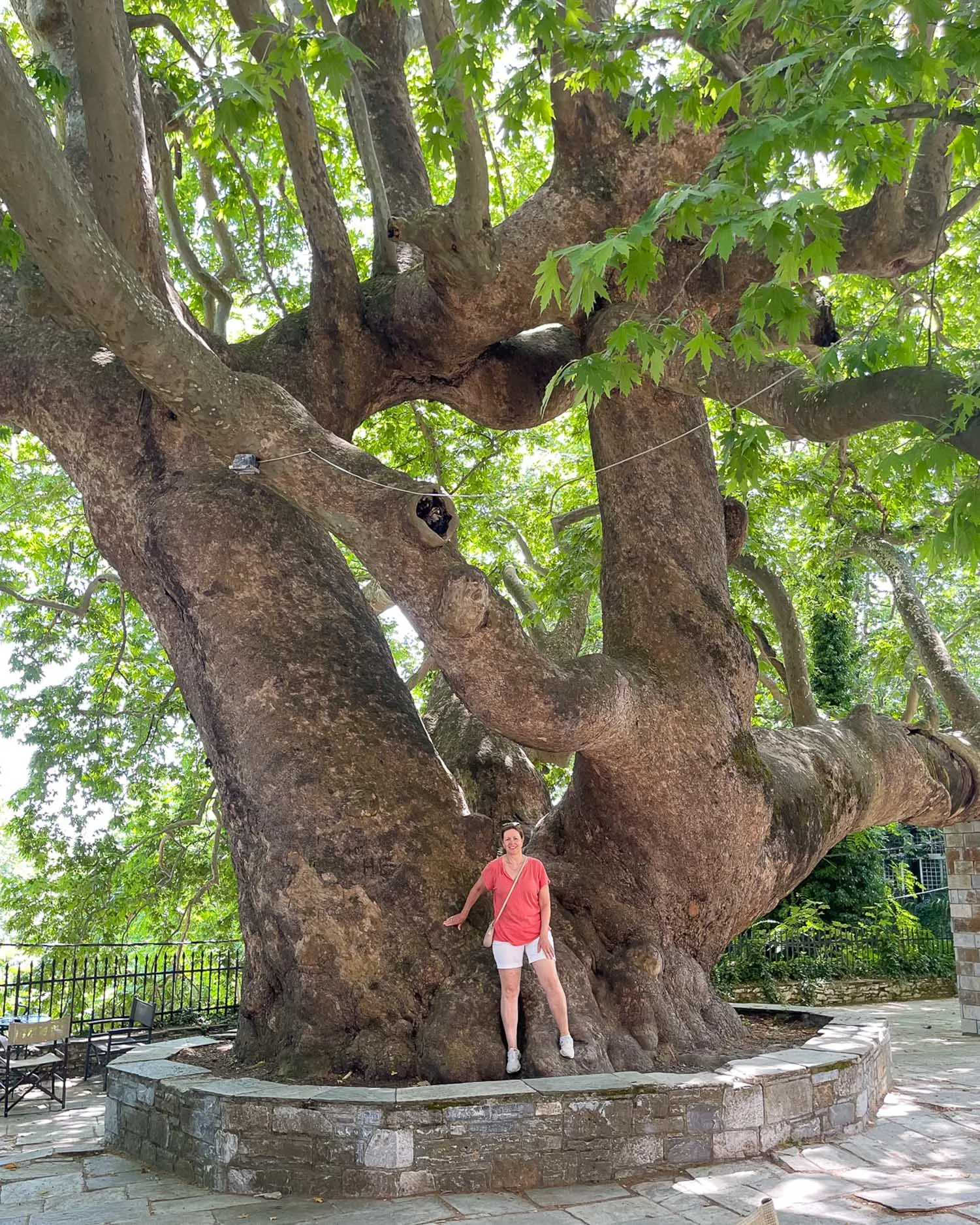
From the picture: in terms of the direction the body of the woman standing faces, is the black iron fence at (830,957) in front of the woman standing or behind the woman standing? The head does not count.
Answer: behind

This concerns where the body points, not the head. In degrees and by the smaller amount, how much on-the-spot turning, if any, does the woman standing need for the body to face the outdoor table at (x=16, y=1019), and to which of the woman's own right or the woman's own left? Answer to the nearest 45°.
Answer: approximately 135° to the woman's own right

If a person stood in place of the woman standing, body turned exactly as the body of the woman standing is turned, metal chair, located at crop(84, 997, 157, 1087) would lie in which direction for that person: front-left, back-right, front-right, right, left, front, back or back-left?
back-right

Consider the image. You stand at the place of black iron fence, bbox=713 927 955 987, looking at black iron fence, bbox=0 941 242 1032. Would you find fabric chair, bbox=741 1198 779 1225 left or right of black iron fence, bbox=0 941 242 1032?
left

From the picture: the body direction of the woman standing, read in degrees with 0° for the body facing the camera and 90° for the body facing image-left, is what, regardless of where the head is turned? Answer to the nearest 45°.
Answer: approximately 0°

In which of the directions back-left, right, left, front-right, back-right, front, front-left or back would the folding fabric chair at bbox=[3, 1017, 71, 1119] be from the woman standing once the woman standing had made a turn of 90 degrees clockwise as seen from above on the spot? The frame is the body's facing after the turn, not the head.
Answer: front-right
